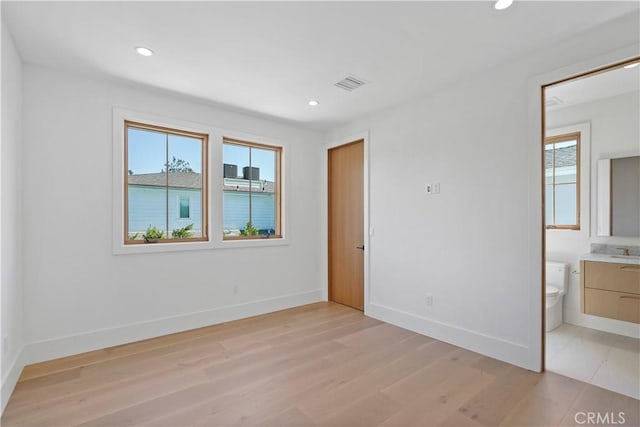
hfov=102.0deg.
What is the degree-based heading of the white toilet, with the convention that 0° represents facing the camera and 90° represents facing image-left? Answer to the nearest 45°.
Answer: approximately 45°

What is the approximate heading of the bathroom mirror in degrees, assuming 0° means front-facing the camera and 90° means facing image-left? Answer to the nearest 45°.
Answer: approximately 45°

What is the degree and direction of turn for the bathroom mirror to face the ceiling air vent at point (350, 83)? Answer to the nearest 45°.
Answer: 0° — it already faces it

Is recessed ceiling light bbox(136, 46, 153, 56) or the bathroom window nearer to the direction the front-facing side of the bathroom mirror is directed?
the recessed ceiling light
